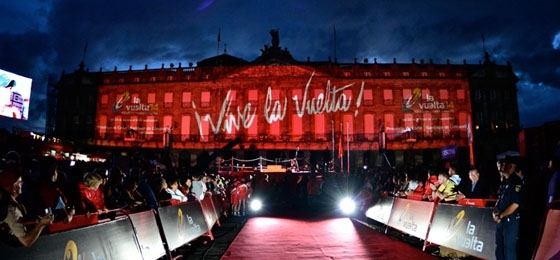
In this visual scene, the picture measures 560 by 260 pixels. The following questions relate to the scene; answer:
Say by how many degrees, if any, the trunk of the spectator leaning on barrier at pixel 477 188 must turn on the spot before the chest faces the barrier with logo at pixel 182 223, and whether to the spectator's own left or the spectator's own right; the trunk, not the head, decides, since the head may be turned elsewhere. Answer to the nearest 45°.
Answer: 0° — they already face it

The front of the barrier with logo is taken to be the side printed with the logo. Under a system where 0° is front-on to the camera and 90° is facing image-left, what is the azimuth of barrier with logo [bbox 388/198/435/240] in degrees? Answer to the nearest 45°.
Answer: approximately 45°

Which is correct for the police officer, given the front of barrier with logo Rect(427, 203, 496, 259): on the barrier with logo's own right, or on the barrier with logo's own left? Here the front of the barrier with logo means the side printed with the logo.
on the barrier with logo's own left

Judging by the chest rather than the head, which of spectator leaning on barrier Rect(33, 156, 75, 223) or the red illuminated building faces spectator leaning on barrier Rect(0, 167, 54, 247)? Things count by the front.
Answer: the red illuminated building

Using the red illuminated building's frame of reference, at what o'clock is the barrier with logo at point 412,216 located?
The barrier with logo is roughly at 12 o'clock from the red illuminated building.

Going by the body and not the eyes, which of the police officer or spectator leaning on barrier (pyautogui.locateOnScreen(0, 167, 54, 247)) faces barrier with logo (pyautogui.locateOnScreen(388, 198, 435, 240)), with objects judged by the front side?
the spectator leaning on barrier

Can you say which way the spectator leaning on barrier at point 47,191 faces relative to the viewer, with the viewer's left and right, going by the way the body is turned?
facing to the right of the viewer

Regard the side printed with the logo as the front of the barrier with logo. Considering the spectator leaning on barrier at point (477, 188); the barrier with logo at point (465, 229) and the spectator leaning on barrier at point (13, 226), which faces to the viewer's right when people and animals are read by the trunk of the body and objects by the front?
the spectator leaning on barrier at point (13, 226)

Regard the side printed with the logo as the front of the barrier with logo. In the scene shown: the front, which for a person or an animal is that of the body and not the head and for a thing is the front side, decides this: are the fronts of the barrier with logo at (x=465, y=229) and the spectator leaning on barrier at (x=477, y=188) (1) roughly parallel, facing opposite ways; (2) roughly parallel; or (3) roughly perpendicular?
roughly parallel

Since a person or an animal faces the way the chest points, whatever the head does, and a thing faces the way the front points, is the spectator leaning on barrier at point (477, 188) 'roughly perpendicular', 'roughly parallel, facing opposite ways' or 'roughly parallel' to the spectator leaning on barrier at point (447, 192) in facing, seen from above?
roughly parallel

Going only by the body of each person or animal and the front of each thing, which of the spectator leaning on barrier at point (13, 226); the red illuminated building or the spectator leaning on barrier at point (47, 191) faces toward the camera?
the red illuminated building

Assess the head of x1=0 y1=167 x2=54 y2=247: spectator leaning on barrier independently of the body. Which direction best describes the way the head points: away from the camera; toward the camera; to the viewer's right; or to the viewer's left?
to the viewer's right

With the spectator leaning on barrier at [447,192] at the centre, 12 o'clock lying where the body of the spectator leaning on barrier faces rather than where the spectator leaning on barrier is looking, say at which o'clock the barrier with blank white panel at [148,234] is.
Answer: The barrier with blank white panel is roughly at 12 o'clock from the spectator leaning on barrier.

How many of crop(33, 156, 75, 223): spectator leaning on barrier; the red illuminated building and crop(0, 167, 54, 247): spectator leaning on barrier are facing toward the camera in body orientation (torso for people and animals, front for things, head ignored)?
1

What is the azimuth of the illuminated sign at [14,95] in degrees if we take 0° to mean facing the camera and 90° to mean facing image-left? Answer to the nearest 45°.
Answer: approximately 315°

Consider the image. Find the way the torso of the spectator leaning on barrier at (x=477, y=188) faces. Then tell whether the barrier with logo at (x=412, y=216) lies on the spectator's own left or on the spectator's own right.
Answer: on the spectator's own right

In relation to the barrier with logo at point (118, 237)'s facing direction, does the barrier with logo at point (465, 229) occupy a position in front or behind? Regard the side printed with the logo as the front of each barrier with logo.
in front

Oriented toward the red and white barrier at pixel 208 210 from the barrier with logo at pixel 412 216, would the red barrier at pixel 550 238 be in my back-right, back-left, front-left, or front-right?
back-left

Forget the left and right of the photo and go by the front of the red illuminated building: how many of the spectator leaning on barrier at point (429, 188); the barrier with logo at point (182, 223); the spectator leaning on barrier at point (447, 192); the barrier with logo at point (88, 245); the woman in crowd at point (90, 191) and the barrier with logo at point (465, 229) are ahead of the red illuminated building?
6

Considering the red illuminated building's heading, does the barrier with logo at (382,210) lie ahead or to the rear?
ahead

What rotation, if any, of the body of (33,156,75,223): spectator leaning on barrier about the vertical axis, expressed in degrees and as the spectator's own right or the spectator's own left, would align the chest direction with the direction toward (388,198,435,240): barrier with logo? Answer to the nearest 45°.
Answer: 0° — they already face it
